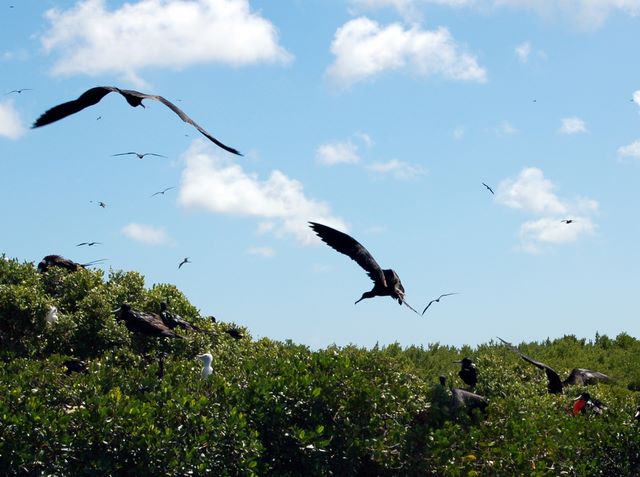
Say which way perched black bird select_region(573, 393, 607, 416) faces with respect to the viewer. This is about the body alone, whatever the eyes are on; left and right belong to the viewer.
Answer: facing to the left of the viewer

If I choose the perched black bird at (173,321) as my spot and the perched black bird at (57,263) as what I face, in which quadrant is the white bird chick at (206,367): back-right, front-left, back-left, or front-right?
back-left

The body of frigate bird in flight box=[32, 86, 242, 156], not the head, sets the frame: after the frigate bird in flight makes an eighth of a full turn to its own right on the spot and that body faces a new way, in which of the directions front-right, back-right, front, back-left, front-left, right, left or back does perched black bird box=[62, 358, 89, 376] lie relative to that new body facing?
back

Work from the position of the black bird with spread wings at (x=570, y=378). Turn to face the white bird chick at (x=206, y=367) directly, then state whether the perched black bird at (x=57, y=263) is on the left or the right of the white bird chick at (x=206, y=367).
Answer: right

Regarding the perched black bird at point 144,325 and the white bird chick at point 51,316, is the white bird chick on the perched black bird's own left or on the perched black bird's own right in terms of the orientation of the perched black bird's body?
on the perched black bird's own right
